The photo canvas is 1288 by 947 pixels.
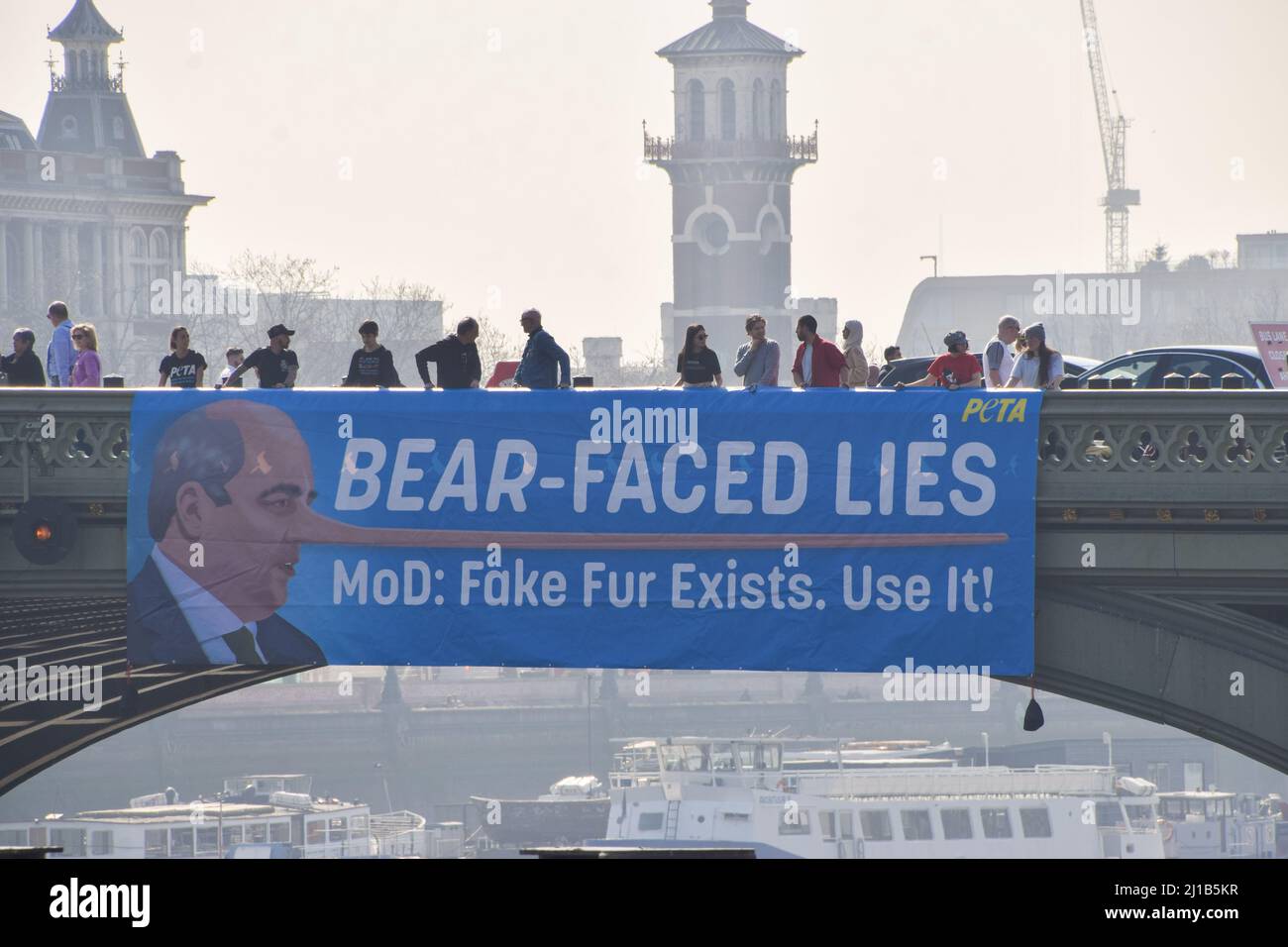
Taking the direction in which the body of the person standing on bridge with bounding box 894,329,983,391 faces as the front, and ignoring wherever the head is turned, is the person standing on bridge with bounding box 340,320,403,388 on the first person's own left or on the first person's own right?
on the first person's own right

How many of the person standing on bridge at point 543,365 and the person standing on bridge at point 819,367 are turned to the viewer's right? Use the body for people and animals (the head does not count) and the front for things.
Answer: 0

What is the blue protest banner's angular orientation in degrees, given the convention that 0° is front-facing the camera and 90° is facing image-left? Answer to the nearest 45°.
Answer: approximately 0°

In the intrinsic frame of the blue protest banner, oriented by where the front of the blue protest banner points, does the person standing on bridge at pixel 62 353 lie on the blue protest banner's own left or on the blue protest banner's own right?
on the blue protest banner's own right

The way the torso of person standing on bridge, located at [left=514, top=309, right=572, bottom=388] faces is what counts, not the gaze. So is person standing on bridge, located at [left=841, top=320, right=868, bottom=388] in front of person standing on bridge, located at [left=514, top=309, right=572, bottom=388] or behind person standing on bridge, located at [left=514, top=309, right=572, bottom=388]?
behind

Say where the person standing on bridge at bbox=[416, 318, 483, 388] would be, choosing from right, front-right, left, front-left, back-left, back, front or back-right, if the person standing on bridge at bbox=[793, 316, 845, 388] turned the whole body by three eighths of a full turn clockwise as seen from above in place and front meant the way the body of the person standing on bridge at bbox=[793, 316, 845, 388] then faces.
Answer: left

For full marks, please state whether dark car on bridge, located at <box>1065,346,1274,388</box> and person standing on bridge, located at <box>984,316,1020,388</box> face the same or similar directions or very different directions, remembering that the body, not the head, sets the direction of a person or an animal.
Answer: very different directions

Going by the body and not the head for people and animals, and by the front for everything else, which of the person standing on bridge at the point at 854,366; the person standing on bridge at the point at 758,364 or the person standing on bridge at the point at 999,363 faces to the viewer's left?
the person standing on bridge at the point at 854,366

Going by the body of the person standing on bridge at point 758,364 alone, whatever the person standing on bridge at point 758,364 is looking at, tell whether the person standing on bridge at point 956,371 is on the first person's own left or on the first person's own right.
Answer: on the first person's own left

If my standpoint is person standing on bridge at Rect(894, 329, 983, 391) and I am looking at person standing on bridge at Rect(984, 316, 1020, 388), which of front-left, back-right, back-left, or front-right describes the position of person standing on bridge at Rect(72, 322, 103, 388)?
back-left

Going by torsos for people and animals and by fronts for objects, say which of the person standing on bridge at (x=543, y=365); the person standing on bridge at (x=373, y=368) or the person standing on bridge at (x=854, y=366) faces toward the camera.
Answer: the person standing on bridge at (x=373, y=368)

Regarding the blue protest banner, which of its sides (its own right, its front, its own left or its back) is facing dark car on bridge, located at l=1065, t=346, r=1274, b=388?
left

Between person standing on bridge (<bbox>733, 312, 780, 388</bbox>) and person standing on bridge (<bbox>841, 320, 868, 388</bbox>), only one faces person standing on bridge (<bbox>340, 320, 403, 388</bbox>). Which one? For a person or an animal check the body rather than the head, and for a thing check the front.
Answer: person standing on bridge (<bbox>841, 320, 868, 388</bbox>)

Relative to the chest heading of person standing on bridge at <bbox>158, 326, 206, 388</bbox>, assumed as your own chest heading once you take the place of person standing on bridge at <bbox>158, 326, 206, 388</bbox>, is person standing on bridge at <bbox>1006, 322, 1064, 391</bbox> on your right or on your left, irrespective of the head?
on your left
